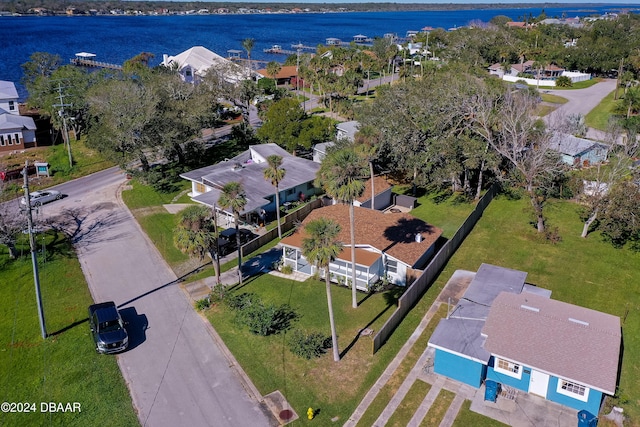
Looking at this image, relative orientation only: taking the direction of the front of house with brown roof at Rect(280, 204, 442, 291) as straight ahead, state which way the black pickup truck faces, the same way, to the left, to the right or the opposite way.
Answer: to the left

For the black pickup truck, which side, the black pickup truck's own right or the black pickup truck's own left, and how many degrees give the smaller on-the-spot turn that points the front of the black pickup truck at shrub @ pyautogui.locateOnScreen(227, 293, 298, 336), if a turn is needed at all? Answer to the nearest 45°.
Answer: approximately 90° to the black pickup truck's own left

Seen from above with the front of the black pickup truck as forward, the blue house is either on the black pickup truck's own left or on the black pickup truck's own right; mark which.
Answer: on the black pickup truck's own left

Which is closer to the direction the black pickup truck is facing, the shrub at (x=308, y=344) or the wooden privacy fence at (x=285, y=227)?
the shrub

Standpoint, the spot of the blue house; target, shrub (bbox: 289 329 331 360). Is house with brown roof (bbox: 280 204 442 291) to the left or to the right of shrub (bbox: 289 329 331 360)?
right

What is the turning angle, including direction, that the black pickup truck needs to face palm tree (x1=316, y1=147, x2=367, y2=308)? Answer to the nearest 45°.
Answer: approximately 90° to its left

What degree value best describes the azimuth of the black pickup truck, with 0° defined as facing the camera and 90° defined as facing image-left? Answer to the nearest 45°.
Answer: approximately 0°

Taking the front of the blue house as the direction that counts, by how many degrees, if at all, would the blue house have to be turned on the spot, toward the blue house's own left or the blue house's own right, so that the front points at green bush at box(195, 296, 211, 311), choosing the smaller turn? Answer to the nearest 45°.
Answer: approximately 45° to the blue house's own right

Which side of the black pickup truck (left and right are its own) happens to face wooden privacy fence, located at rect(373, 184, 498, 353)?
left

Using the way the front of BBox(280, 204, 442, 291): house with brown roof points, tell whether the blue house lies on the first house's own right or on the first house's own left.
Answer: on the first house's own left

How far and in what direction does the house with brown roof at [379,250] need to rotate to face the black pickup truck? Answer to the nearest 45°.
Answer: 0° — it already faces it

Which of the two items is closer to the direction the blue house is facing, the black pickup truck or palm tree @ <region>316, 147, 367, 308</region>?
the black pickup truck
